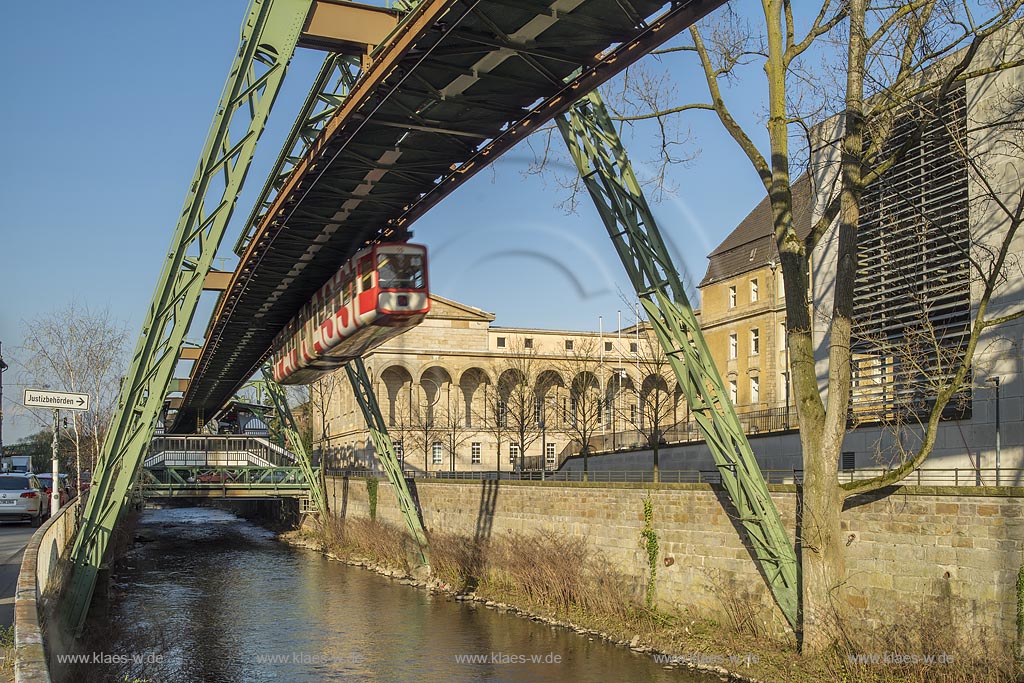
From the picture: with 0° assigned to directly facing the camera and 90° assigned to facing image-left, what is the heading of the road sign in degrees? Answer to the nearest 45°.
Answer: approximately 0°

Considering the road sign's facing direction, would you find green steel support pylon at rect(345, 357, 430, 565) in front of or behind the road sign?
behind

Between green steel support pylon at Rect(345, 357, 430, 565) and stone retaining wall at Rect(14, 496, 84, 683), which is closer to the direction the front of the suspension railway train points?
the stone retaining wall

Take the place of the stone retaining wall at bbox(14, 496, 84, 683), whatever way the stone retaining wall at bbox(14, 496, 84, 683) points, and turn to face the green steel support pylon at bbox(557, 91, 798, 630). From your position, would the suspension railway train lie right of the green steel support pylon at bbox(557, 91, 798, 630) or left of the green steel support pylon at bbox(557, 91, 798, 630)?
left

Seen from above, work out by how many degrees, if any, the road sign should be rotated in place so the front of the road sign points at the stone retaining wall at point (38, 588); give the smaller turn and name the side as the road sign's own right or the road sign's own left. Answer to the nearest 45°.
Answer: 0° — it already faces it
